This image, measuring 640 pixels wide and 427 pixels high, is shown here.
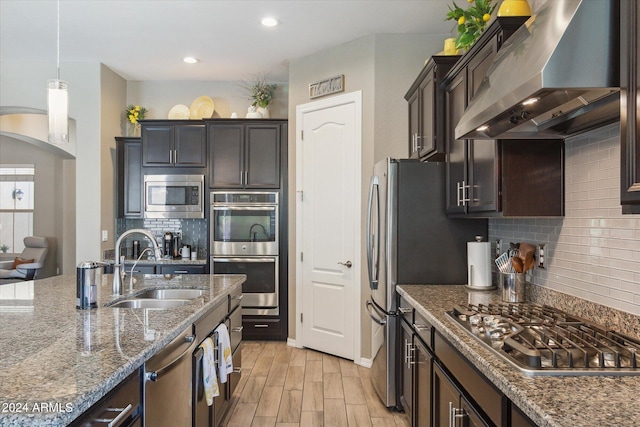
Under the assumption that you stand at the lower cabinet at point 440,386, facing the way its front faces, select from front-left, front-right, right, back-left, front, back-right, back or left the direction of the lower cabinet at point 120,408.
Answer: front-left

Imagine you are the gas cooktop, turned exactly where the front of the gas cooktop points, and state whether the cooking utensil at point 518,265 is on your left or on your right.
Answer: on your right

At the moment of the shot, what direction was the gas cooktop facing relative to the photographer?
facing to the left of the viewer

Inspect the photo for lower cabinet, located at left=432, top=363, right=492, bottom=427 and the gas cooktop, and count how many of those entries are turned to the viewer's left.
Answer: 2

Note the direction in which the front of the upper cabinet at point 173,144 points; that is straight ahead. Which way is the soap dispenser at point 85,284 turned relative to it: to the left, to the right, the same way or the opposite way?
to the left

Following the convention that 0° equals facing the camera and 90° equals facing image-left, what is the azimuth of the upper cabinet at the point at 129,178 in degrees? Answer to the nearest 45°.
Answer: approximately 0°

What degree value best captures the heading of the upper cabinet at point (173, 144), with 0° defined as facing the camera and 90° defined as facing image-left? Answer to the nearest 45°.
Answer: approximately 0°

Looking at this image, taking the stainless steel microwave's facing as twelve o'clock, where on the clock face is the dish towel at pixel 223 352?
The dish towel is roughly at 12 o'clock from the stainless steel microwave.

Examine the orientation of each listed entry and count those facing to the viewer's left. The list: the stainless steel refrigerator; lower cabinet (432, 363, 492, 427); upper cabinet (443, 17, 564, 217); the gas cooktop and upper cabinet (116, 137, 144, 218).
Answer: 4
